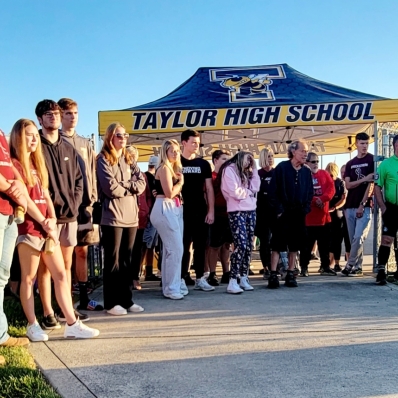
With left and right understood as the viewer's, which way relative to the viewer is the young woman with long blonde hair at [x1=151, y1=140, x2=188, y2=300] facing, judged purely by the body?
facing to the right of the viewer

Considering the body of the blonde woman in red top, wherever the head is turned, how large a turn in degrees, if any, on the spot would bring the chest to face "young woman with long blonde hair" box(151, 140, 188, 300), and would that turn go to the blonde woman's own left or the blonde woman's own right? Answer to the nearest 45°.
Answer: approximately 90° to the blonde woman's own left

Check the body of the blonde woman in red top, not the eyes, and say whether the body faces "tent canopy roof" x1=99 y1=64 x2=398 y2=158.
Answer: no

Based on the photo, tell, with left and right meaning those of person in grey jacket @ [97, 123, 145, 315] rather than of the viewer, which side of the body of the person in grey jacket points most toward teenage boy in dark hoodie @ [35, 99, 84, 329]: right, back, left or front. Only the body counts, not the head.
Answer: right

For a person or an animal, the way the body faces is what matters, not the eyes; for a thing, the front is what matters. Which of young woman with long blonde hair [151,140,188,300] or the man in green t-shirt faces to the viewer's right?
the young woman with long blonde hair

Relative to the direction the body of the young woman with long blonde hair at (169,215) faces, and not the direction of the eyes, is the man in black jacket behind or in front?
in front

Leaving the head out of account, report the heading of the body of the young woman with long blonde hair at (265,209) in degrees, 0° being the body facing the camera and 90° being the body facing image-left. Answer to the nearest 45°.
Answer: approximately 315°

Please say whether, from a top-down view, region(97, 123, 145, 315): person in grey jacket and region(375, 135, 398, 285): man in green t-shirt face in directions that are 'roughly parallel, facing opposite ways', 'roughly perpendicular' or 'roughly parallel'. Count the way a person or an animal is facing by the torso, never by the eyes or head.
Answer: roughly perpendicular

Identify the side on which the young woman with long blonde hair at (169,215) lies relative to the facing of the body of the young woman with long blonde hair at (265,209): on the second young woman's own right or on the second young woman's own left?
on the second young woman's own right

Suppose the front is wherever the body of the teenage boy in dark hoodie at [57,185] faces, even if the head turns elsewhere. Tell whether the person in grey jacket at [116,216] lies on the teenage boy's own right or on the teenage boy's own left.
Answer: on the teenage boy's own left

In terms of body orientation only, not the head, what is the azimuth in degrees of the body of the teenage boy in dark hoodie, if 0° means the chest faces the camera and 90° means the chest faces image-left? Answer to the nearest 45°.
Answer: approximately 315°

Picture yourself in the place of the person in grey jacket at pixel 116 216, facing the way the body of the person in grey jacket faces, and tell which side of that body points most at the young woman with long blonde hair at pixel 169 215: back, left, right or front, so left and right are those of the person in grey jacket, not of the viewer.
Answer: left

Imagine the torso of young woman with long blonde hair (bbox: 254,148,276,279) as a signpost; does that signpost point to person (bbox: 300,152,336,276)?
no
